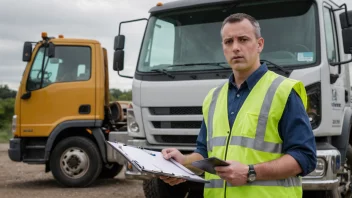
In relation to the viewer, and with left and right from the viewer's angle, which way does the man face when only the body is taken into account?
facing the viewer and to the left of the viewer

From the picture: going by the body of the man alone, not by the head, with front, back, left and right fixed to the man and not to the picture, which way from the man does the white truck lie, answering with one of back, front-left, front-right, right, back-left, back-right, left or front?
back-right
